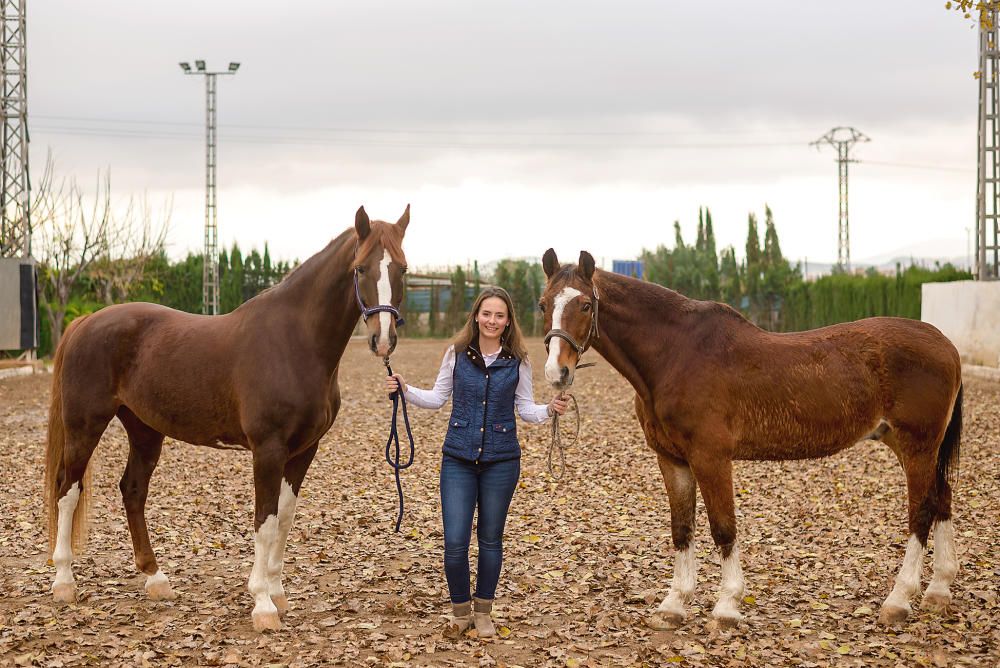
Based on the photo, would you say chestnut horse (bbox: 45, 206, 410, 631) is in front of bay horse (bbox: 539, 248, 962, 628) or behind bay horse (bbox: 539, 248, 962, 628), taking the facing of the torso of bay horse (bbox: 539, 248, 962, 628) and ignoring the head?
in front

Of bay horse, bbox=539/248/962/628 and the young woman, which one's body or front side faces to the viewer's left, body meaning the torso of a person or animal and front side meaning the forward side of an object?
the bay horse

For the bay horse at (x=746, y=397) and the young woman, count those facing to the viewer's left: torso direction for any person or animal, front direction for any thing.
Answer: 1

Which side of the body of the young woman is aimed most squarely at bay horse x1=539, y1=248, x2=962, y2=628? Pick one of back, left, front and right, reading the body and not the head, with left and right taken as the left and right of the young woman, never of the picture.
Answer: left

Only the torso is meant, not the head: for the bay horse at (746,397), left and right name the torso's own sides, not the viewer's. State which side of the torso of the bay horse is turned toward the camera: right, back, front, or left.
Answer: left

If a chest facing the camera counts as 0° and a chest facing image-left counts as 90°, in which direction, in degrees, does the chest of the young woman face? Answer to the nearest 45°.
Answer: approximately 0°

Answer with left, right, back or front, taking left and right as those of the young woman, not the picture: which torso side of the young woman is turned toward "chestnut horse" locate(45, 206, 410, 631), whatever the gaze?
right

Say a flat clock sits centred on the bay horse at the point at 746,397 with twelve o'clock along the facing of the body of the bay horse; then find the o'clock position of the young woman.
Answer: The young woman is roughly at 11 o'clock from the bay horse.

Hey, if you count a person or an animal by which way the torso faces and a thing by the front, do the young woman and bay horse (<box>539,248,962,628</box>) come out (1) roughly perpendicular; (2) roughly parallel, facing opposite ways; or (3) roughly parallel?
roughly perpendicular
